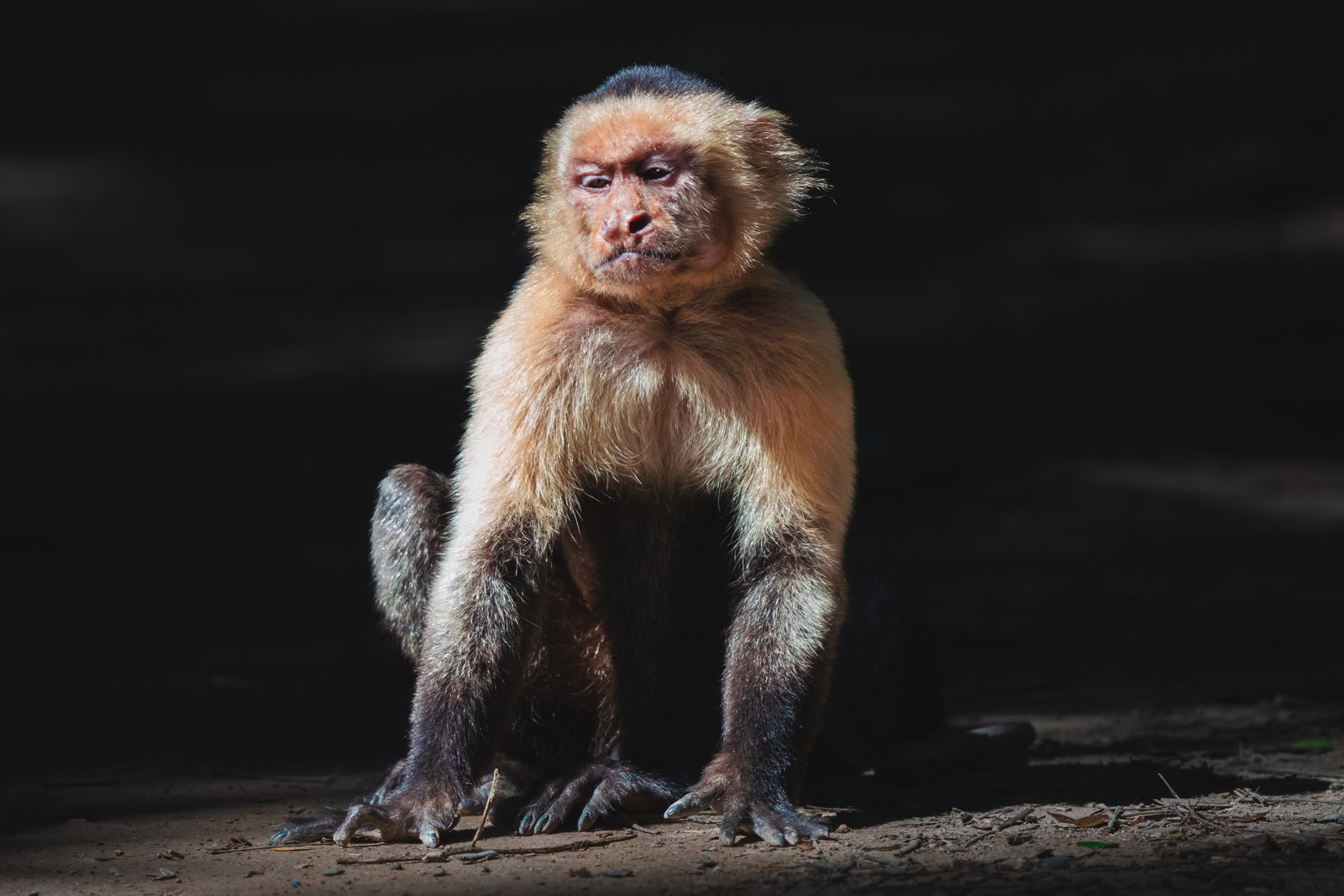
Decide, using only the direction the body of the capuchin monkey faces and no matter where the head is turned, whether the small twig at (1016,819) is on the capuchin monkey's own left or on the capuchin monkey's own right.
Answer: on the capuchin monkey's own left

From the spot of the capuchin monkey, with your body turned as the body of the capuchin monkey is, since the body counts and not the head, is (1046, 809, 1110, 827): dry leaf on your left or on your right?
on your left

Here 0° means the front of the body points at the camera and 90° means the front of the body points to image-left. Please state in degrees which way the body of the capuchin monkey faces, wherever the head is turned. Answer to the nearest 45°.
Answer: approximately 0°
